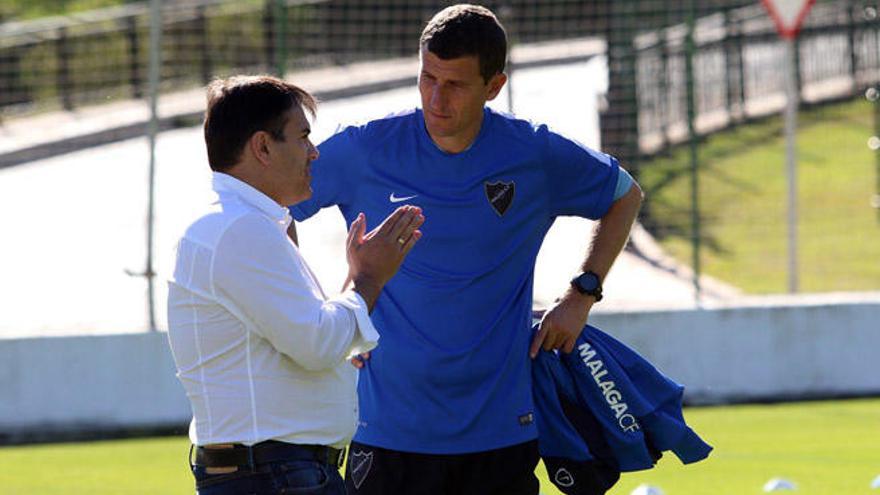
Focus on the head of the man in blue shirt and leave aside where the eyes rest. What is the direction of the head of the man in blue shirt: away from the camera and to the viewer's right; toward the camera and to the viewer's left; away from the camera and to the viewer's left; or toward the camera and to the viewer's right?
toward the camera and to the viewer's left

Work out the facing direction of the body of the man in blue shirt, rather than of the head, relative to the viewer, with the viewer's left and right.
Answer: facing the viewer

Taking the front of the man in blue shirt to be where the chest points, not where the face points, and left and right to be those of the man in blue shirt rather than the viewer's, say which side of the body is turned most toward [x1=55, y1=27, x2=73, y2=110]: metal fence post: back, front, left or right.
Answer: back

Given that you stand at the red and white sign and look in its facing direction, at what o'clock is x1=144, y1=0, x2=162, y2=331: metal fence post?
The metal fence post is roughly at 2 o'clock from the red and white sign.

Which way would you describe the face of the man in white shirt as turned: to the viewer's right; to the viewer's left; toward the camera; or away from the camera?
to the viewer's right

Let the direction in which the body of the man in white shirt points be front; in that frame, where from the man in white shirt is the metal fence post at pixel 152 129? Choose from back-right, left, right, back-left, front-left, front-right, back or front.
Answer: left

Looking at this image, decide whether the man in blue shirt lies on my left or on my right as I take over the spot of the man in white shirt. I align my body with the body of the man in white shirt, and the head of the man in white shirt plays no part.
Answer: on my left

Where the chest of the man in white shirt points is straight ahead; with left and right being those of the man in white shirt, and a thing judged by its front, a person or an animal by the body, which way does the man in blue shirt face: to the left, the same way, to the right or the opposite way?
to the right

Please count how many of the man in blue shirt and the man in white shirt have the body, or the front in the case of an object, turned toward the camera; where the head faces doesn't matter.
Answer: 1

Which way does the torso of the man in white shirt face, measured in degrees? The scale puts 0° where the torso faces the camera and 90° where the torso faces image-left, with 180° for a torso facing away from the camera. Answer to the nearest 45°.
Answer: approximately 270°

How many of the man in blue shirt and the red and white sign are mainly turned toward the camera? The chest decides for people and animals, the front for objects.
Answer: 2

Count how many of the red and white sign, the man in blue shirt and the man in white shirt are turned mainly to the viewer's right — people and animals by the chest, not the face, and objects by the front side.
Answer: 1

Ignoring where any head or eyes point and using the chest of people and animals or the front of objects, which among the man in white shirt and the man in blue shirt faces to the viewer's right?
the man in white shirt

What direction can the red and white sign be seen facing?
toward the camera
